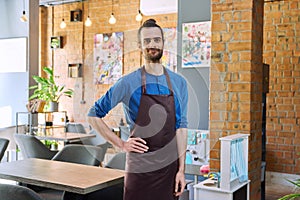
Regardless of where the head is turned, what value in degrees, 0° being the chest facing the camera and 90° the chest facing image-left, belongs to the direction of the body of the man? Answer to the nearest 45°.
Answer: approximately 0°

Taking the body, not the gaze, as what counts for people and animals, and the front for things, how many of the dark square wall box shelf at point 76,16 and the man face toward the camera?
2

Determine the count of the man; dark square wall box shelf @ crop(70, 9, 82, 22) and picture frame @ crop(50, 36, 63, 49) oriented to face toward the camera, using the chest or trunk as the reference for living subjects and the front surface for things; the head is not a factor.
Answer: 3

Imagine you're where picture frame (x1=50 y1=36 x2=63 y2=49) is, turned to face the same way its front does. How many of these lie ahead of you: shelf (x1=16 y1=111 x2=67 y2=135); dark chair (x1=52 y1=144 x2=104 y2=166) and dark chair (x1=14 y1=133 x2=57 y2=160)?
3

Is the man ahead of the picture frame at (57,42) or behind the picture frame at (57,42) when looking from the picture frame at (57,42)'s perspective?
ahead

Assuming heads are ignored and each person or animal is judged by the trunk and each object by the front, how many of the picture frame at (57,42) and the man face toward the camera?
2
